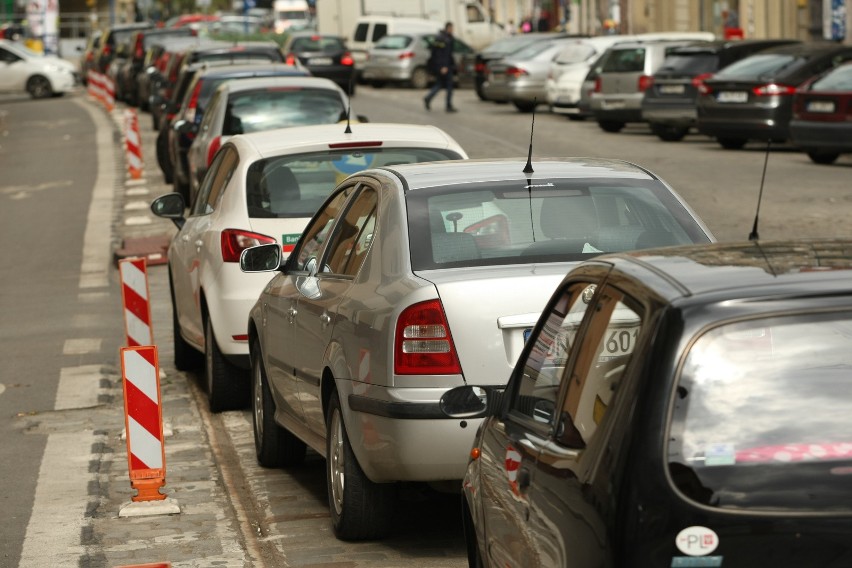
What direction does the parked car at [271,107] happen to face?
away from the camera

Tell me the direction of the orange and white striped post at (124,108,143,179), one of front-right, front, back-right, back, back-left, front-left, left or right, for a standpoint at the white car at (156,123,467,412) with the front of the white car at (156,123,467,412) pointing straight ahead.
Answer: front

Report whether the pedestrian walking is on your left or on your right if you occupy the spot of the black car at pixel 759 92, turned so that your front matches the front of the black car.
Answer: on your left

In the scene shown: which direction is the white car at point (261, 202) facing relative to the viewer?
away from the camera

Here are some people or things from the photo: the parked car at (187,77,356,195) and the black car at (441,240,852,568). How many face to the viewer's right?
0

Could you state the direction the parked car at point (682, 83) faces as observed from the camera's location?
facing away from the viewer and to the right of the viewer

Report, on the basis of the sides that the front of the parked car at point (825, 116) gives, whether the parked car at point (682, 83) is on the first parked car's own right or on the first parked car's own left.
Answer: on the first parked car's own left

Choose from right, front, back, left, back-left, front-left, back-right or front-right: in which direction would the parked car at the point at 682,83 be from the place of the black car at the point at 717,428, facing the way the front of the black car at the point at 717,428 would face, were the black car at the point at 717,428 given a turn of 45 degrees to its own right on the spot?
front

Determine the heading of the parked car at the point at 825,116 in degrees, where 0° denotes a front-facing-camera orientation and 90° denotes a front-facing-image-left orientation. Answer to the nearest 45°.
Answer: approximately 225°

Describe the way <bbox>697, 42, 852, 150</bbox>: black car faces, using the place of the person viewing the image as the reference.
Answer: facing away from the viewer and to the right of the viewer

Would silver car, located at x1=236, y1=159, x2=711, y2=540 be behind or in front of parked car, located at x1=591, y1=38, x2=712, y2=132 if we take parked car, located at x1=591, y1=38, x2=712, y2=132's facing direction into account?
behind

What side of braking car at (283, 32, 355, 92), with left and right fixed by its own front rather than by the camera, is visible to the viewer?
back

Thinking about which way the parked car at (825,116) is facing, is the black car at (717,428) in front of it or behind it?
behind

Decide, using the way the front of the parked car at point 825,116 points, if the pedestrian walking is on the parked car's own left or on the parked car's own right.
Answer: on the parked car's own left

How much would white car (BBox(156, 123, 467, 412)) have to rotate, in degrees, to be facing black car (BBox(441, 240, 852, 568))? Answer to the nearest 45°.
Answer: approximately 180°

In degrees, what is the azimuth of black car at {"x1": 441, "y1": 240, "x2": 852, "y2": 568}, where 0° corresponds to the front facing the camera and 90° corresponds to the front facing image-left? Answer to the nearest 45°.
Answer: approximately 135°
